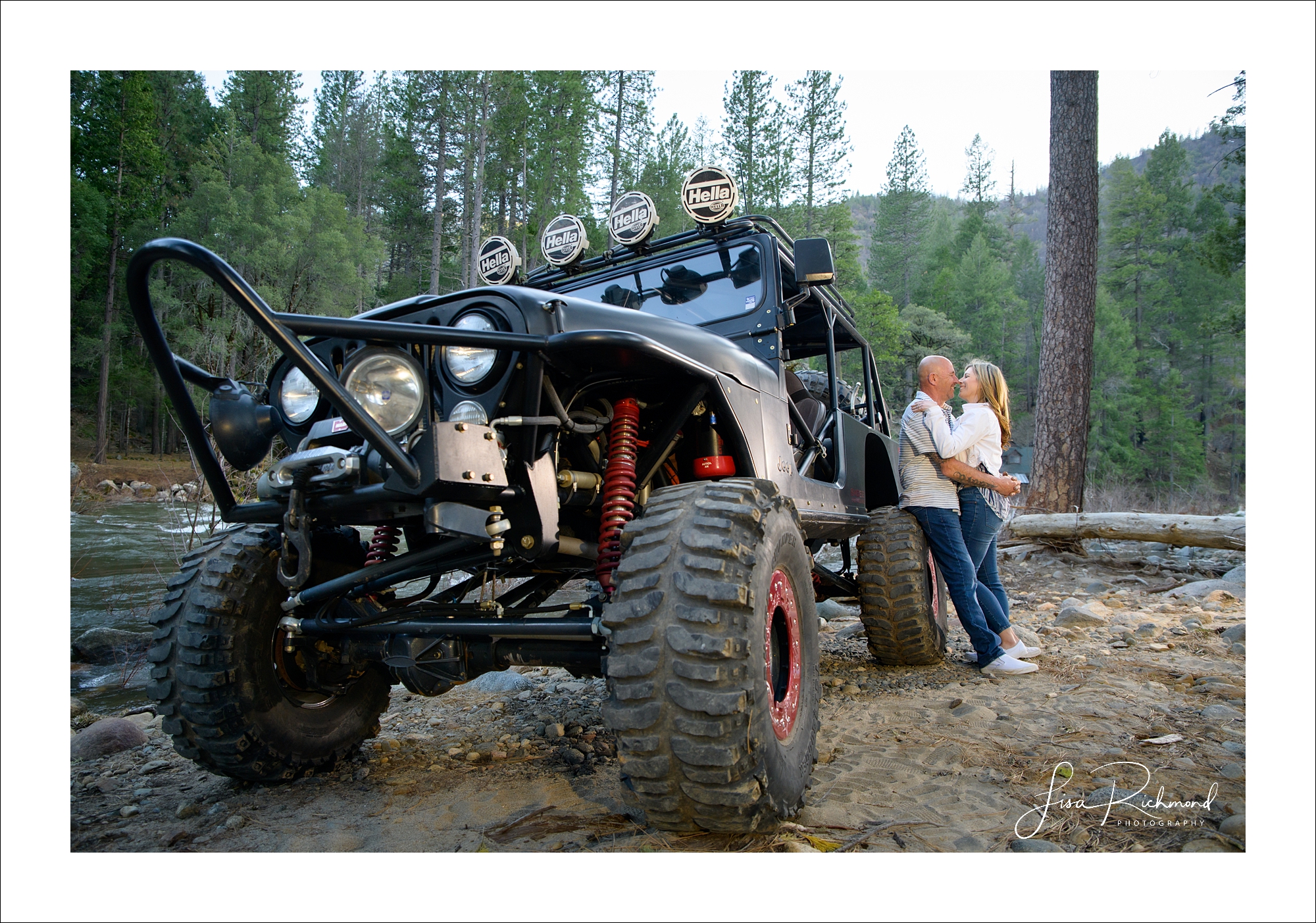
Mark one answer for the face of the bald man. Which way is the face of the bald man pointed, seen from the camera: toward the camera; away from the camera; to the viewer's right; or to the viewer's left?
to the viewer's right

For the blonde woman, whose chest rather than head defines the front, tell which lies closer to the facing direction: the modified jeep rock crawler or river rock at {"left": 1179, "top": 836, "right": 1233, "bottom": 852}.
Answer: the modified jeep rock crawler

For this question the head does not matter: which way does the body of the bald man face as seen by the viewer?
to the viewer's right

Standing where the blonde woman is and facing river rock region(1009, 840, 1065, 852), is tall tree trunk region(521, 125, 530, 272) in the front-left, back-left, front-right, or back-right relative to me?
back-right

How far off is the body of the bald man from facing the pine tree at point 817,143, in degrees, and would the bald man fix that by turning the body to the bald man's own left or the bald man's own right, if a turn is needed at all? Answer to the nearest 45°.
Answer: approximately 90° to the bald man's own left

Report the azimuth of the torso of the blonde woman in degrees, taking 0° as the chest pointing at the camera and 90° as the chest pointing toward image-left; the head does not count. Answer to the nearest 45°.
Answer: approximately 90°

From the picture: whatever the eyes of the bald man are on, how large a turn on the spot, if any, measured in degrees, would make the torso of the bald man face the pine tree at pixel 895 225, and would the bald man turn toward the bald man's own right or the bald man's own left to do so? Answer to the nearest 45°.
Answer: approximately 90° to the bald man's own left

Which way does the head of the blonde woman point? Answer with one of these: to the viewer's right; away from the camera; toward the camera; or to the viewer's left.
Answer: to the viewer's left

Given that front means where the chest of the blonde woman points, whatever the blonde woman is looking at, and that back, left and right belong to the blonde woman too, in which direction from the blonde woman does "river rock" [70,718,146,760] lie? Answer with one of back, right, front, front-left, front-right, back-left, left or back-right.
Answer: front-left

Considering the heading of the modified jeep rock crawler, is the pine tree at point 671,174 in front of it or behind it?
behind

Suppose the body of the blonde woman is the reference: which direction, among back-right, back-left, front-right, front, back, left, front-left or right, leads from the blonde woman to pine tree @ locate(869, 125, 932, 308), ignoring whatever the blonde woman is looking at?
right

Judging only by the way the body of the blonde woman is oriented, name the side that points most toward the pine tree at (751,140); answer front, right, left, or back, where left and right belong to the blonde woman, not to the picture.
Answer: right

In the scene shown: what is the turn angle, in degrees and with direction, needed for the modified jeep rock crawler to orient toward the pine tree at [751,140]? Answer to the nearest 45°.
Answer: approximately 135° to its right

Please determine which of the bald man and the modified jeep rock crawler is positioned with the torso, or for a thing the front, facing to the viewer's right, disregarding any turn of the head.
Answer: the bald man

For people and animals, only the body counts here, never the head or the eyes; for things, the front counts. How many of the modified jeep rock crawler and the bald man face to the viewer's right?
1

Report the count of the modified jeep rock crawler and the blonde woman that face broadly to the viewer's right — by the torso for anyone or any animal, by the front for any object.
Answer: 0
